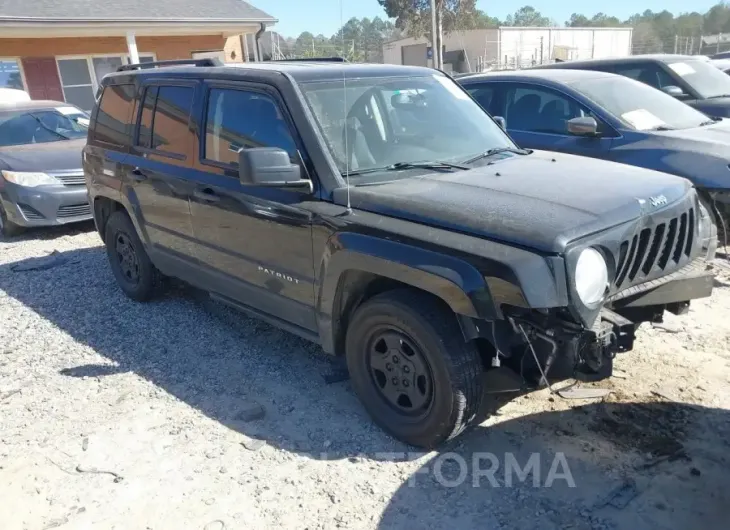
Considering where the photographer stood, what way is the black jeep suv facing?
facing the viewer and to the right of the viewer

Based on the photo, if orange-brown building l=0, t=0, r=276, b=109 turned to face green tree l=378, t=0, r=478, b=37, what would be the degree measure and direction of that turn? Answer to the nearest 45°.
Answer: approximately 135° to its left

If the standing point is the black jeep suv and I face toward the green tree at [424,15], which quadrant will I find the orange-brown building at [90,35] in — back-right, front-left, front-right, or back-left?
front-left

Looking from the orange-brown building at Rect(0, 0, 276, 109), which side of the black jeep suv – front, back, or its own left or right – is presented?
back

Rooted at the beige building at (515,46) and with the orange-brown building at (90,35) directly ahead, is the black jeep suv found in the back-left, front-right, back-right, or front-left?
front-left

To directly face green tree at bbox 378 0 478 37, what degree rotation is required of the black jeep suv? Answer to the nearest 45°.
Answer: approximately 135° to its left

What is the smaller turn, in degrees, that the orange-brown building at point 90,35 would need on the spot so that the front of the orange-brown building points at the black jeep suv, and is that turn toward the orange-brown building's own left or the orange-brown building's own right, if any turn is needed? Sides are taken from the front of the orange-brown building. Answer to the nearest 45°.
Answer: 0° — it already faces it

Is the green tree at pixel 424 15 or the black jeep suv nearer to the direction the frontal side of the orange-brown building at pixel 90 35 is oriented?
the black jeep suv

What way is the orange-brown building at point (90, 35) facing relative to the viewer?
toward the camera

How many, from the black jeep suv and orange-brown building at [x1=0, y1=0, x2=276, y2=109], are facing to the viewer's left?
0

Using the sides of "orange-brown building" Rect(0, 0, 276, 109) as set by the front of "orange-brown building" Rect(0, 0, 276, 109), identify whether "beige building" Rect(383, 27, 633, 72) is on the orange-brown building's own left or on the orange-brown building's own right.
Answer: on the orange-brown building's own left

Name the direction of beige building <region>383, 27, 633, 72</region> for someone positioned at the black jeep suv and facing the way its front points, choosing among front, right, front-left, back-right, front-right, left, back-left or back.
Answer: back-left

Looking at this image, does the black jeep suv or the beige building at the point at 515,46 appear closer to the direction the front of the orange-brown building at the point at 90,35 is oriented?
the black jeep suv
